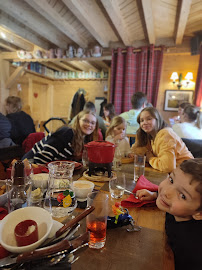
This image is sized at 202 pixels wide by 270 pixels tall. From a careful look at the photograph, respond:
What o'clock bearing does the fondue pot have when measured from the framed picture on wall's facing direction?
The fondue pot is roughly at 12 o'clock from the framed picture on wall.

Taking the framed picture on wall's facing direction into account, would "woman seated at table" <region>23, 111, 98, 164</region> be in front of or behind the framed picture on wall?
in front

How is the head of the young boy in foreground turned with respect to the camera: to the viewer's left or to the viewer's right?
to the viewer's left

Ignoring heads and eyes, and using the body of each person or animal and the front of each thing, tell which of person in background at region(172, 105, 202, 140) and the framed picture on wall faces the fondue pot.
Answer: the framed picture on wall

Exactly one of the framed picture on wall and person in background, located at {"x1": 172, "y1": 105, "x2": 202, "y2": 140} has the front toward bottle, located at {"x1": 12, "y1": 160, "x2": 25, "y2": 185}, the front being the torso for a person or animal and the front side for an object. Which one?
the framed picture on wall

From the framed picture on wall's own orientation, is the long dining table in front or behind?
in front

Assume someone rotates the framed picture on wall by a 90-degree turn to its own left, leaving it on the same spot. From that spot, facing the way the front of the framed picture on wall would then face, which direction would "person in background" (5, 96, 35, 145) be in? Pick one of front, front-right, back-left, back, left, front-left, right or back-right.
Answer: back-right

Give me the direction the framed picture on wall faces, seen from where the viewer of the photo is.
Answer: facing the viewer

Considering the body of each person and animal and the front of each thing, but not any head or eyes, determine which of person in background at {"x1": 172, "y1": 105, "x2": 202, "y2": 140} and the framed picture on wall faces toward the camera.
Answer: the framed picture on wall

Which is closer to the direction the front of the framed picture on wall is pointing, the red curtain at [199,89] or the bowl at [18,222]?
the bowl

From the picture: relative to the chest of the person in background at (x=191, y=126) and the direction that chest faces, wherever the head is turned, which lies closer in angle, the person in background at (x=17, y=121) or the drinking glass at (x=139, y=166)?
the person in background

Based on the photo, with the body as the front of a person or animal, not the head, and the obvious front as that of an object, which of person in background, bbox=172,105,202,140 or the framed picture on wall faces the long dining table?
the framed picture on wall

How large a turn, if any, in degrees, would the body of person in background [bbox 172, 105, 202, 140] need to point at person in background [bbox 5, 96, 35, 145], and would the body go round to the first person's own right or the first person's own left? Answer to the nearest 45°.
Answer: approximately 45° to the first person's own left

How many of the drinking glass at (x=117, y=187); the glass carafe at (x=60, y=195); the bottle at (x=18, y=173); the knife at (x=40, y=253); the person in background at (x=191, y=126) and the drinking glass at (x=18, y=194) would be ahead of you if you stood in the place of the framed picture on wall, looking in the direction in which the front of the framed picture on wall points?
6

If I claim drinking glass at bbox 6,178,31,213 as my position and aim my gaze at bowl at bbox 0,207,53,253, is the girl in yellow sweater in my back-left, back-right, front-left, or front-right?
back-left

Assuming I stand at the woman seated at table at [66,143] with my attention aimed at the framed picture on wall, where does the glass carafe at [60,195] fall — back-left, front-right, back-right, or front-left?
back-right

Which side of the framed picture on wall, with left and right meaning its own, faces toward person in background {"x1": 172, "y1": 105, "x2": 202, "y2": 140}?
front

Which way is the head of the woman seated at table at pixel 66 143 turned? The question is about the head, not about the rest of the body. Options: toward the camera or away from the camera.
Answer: toward the camera

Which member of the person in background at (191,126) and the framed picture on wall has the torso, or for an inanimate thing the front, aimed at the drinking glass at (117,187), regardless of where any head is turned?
the framed picture on wall

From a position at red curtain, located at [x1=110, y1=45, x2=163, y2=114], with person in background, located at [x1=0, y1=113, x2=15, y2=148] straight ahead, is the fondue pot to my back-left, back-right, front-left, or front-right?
front-left
